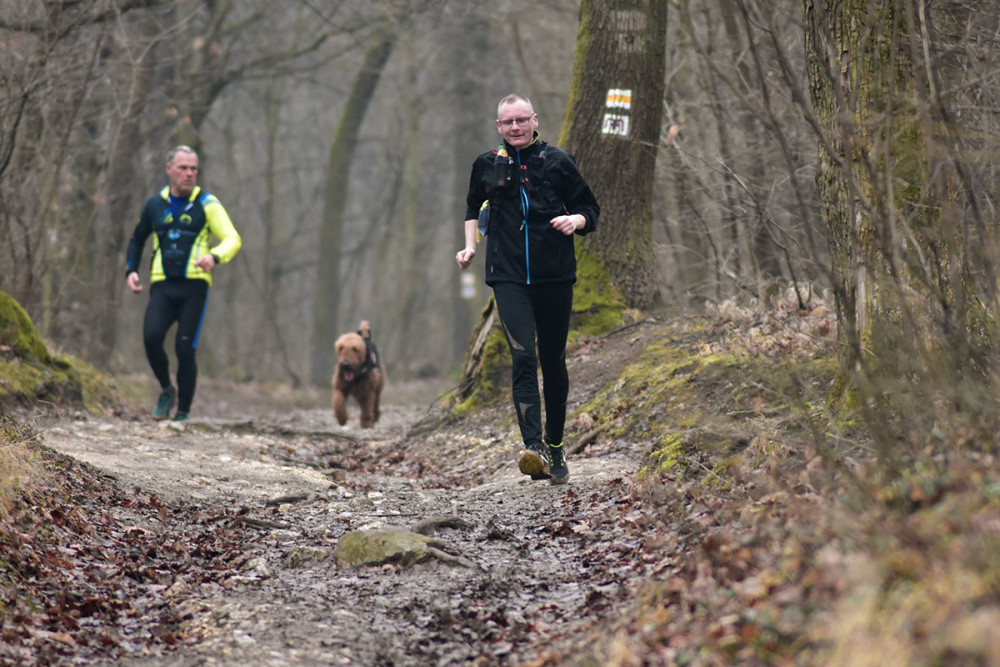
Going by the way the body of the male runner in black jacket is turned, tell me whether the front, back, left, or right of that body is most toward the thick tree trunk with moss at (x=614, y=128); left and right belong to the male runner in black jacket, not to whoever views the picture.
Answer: back

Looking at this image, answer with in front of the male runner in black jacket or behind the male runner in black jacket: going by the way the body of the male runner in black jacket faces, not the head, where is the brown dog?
behind

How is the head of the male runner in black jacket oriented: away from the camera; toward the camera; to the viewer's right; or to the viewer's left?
toward the camera

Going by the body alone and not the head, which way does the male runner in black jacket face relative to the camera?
toward the camera

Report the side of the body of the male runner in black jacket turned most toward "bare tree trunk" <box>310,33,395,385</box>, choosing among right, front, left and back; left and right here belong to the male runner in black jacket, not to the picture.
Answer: back

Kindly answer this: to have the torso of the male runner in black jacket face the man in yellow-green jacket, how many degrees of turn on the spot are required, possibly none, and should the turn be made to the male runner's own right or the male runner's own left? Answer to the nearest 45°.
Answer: approximately 135° to the male runner's own right
